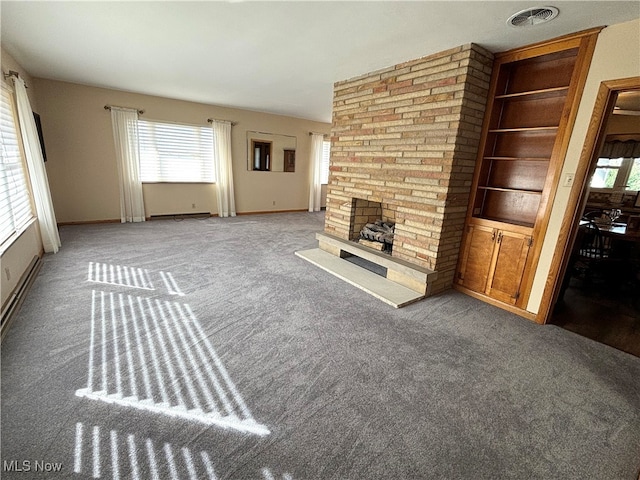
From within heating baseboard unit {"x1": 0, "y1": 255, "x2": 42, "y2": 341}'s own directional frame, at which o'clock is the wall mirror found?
The wall mirror is roughly at 11 o'clock from the heating baseboard unit.

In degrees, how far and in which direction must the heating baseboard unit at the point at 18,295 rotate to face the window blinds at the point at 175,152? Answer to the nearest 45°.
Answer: approximately 45° to its left

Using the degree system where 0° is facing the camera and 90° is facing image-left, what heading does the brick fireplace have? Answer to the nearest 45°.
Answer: approximately 45°

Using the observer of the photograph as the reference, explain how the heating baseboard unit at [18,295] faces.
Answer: facing to the right of the viewer

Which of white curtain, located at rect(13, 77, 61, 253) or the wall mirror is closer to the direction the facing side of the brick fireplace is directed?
the white curtain

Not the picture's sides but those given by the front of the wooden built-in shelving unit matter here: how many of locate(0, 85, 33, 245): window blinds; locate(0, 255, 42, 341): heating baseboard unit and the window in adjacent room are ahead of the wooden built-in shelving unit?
2

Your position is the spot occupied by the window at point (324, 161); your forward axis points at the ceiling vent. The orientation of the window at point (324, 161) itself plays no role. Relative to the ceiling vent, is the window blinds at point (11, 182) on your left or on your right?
right

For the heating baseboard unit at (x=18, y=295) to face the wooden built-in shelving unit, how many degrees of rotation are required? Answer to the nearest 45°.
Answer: approximately 45° to its right

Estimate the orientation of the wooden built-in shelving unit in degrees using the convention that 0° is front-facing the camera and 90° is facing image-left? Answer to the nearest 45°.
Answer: approximately 45°

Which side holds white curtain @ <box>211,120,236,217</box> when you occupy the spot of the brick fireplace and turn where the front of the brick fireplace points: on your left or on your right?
on your right

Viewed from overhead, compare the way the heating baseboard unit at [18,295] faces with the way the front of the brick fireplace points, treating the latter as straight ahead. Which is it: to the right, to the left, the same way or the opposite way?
the opposite way
